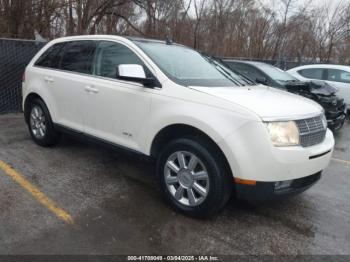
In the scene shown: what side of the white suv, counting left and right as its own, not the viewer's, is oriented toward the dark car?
left

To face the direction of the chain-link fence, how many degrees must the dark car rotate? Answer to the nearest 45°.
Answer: approximately 135° to its right

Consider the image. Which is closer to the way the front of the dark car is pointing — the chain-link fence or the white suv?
the white suv

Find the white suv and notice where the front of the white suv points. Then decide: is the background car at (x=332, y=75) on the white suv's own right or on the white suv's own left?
on the white suv's own left

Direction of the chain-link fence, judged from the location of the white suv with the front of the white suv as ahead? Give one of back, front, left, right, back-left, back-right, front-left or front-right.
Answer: back

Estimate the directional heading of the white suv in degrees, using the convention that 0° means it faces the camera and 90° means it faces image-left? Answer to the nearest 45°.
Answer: approximately 315°

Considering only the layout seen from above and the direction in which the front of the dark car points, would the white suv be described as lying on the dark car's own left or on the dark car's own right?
on the dark car's own right
